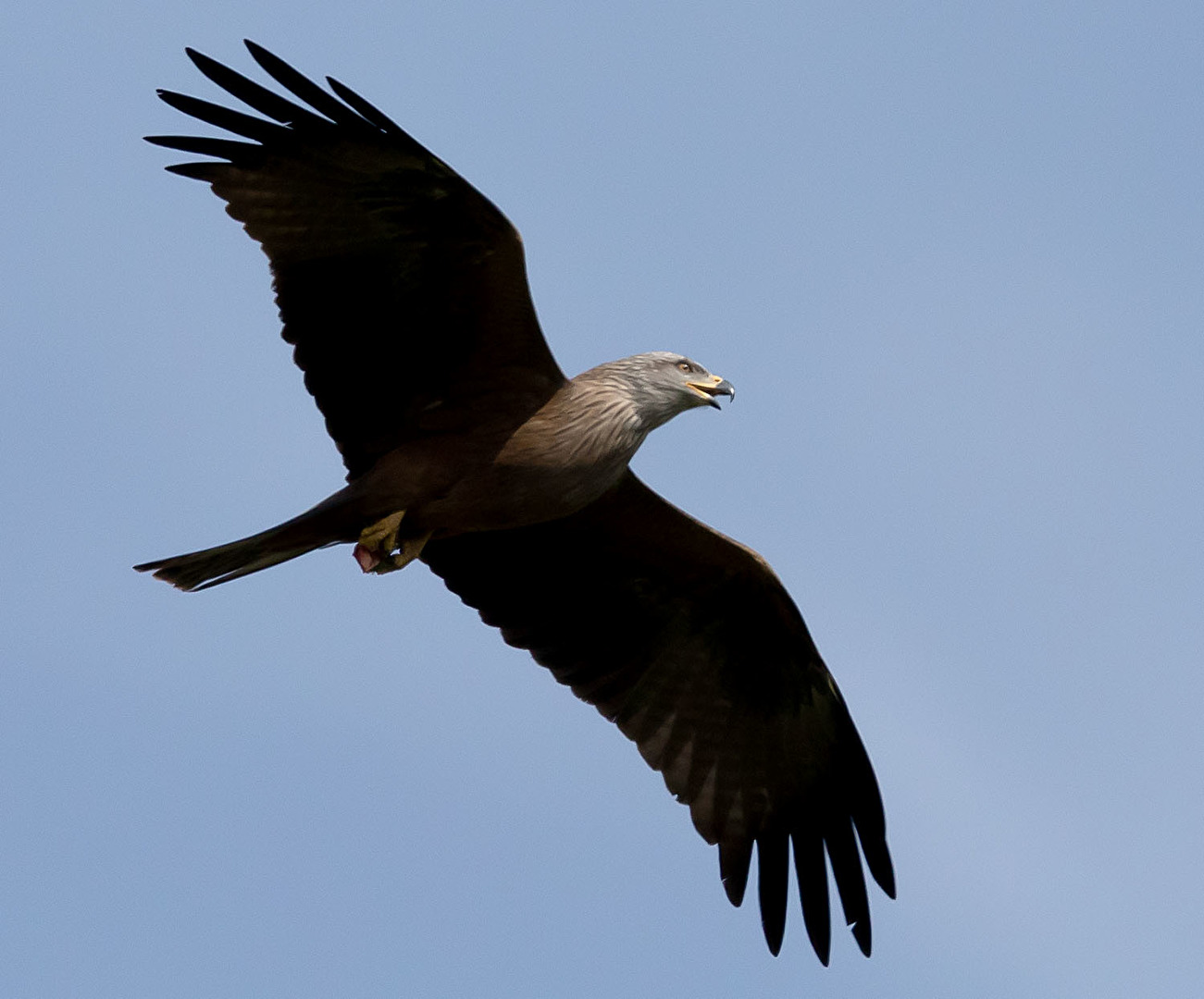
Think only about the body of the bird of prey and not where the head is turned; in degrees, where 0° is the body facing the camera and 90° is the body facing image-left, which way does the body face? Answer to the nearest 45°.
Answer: approximately 270°
